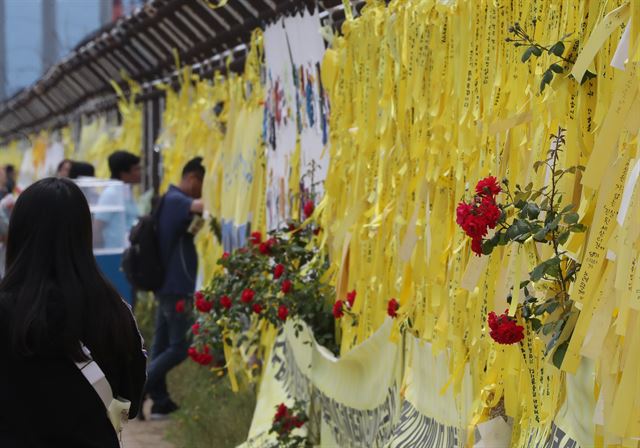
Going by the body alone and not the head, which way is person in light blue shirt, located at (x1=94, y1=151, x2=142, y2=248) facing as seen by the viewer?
to the viewer's right

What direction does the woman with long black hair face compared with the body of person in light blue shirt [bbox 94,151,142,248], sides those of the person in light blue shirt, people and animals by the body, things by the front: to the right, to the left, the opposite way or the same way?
to the left

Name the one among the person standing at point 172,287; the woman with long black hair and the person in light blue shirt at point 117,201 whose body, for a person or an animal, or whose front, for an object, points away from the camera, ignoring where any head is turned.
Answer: the woman with long black hair

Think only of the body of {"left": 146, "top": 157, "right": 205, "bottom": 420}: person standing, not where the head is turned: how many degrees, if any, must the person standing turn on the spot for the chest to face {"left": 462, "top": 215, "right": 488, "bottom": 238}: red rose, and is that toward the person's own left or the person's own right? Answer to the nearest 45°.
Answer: approximately 90° to the person's own right

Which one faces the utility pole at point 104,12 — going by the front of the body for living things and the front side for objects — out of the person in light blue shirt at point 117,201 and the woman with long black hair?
the woman with long black hair

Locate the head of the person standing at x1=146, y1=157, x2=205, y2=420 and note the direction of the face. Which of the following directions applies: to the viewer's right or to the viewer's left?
to the viewer's right

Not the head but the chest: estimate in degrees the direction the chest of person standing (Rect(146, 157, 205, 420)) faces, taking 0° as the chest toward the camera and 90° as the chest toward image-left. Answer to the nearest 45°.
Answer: approximately 270°

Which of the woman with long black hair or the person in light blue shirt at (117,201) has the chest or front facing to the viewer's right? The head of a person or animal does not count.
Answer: the person in light blue shirt

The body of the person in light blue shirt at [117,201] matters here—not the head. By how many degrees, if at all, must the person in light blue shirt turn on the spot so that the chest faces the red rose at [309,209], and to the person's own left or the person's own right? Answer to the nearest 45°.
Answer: approximately 90° to the person's own right

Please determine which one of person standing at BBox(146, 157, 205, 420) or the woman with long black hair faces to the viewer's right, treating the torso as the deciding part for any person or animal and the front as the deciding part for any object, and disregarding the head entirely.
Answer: the person standing

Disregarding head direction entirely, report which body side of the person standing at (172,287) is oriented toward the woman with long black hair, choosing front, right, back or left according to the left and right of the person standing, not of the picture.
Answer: right

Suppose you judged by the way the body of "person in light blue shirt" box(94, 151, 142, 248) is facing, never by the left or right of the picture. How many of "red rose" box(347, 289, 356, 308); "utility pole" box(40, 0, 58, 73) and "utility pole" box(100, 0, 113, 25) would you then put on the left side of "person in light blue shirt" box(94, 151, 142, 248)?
2

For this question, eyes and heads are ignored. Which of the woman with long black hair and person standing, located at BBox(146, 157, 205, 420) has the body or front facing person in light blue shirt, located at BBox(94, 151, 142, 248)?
the woman with long black hair

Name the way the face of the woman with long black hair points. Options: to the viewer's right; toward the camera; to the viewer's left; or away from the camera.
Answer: away from the camera

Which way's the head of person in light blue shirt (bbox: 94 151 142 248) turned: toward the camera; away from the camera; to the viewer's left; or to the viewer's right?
to the viewer's right

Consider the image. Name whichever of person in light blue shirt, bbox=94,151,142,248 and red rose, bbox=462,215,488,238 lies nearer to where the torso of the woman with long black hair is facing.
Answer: the person in light blue shirt

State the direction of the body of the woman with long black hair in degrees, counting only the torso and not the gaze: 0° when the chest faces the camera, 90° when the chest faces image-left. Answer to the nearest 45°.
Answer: approximately 180°
